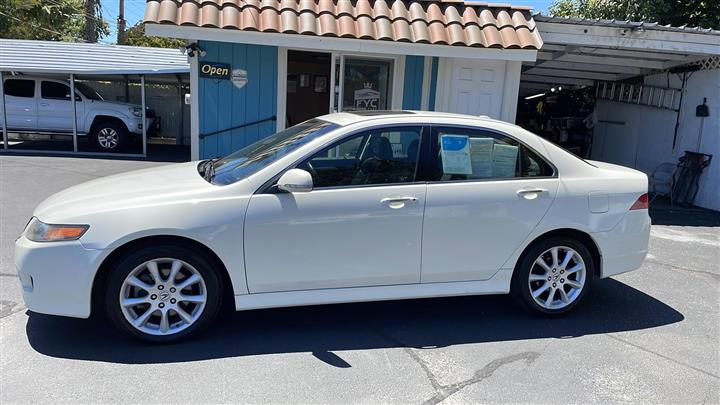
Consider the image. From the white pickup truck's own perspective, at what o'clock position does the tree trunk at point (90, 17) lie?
The tree trunk is roughly at 9 o'clock from the white pickup truck.

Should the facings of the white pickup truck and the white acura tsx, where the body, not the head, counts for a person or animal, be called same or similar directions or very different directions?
very different directions

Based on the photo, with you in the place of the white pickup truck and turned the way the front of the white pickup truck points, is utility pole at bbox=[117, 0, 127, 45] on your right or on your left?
on your left

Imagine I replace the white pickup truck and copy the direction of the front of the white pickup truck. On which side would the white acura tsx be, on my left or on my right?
on my right

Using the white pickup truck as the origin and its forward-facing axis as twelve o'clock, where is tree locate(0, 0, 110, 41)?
The tree is roughly at 9 o'clock from the white pickup truck.

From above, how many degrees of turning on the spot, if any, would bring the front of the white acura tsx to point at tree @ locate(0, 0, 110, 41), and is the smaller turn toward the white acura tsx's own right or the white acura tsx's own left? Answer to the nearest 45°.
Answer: approximately 45° to the white acura tsx's own right

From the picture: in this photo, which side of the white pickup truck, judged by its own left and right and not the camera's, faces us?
right

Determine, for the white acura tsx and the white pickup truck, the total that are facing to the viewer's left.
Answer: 1

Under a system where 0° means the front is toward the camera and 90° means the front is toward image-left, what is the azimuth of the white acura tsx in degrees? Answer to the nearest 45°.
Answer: approximately 90°
